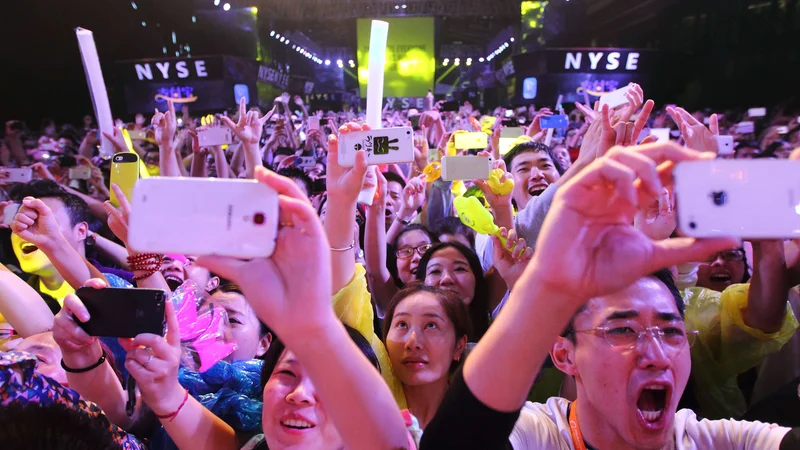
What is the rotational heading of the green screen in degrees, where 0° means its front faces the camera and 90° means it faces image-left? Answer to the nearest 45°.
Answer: approximately 0°
